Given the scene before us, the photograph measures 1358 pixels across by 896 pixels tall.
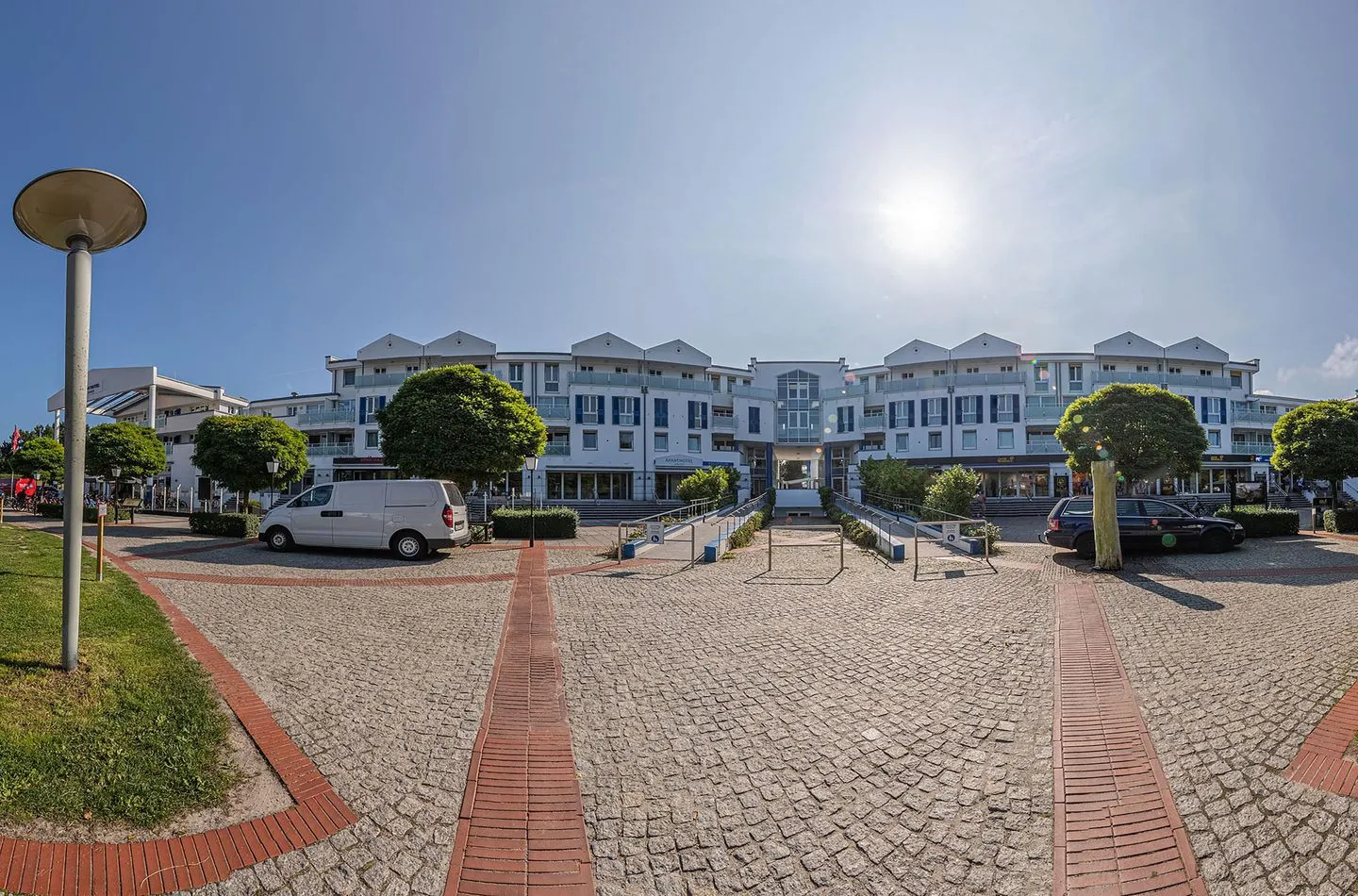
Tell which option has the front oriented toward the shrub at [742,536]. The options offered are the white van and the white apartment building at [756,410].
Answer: the white apartment building

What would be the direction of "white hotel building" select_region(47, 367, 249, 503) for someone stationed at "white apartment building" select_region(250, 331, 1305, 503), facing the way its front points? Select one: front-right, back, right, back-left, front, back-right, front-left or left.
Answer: right

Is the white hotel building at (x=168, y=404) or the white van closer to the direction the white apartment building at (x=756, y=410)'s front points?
the white van

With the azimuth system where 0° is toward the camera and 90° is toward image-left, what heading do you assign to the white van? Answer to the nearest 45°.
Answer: approximately 135°

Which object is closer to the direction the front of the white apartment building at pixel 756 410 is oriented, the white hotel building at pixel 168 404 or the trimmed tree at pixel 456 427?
the trimmed tree

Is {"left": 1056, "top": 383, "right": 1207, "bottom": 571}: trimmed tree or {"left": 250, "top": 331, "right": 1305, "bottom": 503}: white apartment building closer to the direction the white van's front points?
the white apartment building

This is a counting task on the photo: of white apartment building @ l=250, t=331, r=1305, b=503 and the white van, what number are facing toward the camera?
1

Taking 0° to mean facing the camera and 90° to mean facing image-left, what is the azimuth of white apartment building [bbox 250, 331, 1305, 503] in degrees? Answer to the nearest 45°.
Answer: approximately 0°

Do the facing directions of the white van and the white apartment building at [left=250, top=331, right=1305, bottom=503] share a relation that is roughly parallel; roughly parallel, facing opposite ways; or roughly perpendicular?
roughly perpendicular

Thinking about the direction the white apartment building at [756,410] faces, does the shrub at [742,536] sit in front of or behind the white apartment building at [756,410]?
in front

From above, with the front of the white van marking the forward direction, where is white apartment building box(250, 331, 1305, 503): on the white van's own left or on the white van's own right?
on the white van's own right

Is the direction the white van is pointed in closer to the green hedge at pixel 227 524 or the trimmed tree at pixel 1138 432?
the green hedge
